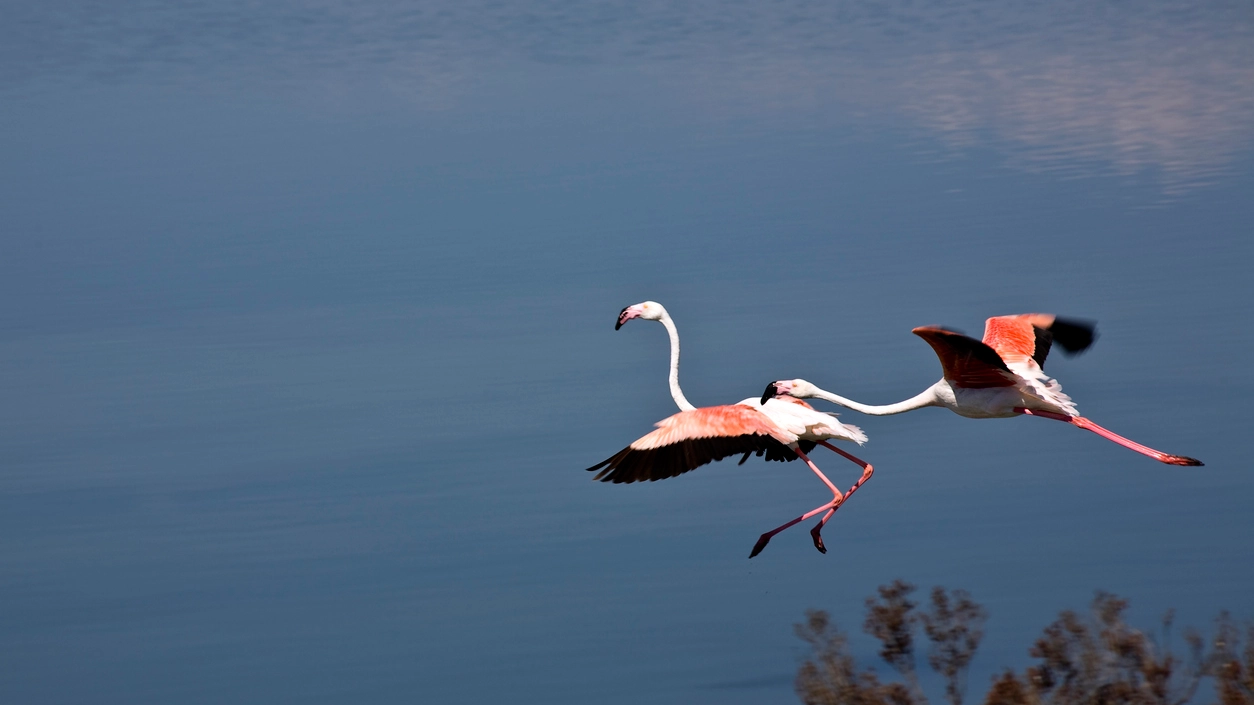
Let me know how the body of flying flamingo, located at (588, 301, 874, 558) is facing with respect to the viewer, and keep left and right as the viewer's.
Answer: facing to the left of the viewer

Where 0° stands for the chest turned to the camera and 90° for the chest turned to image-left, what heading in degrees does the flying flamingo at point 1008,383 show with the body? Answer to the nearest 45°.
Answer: approximately 90°

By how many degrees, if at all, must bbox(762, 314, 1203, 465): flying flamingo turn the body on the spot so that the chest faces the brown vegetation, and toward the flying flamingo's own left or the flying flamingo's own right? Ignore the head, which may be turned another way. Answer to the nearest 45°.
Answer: approximately 90° to the flying flamingo's own left

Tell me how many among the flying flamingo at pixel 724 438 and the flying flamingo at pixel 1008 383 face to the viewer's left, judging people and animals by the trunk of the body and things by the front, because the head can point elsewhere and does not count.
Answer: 2

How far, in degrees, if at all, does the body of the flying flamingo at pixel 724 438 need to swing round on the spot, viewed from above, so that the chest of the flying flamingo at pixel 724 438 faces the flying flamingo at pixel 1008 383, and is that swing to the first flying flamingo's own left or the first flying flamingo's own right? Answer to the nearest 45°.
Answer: approximately 180°

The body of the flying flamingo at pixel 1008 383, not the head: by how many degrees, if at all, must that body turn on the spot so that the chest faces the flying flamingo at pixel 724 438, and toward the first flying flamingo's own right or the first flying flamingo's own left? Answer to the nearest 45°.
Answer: approximately 45° to the first flying flamingo's own left

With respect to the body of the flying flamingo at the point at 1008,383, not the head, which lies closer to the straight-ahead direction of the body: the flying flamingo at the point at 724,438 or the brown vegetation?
the flying flamingo
